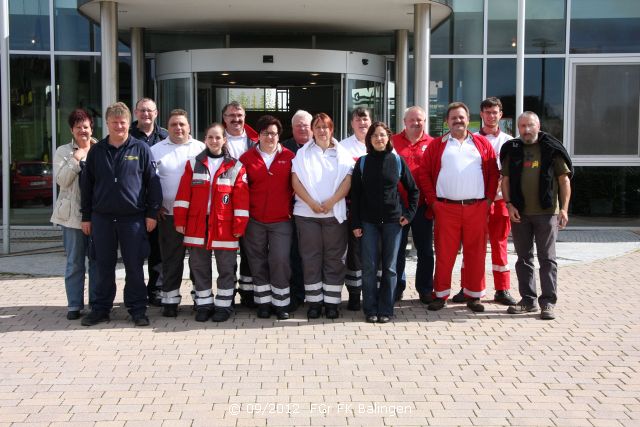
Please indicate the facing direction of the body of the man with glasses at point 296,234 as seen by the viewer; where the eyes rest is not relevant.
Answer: toward the camera

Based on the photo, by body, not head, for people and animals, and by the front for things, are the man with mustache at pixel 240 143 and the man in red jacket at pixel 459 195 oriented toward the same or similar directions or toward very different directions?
same or similar directions

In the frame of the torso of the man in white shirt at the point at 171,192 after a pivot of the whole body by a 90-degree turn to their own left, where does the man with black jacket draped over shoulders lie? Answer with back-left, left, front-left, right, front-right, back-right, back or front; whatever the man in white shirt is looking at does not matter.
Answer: front

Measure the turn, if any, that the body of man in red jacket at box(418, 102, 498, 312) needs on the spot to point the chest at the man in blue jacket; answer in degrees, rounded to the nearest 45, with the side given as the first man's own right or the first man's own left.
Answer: approximately 90° to the first man's own right

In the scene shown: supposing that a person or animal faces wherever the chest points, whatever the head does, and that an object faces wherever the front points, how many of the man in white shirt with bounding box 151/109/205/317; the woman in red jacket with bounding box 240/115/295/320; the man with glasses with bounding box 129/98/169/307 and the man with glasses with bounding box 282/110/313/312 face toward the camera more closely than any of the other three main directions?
4

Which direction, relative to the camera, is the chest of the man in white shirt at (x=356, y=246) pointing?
toward the camera

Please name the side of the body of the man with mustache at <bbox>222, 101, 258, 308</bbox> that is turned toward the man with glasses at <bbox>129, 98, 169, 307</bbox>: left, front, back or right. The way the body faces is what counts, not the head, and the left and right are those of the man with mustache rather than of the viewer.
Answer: right

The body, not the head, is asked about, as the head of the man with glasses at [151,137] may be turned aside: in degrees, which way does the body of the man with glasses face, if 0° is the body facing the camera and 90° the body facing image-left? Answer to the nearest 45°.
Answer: approximately 0°

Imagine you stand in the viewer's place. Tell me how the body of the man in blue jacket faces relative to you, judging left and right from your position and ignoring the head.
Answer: facing the viewer

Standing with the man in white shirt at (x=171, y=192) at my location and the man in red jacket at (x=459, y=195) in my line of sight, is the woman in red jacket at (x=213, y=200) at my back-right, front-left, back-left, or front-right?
front-right

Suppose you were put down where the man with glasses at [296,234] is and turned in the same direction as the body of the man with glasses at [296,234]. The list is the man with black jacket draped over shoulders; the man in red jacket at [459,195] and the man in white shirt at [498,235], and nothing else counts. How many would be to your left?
3

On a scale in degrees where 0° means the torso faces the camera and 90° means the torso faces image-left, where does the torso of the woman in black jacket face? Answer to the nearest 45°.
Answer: approximately 0°

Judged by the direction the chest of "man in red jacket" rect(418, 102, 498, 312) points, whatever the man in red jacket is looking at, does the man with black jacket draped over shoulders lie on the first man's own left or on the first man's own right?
on the first man's own left

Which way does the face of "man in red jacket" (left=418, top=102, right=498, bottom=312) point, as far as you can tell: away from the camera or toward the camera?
toward the camera

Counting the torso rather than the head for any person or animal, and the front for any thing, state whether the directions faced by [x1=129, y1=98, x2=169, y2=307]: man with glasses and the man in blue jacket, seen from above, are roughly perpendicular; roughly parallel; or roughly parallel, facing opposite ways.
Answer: roughly parallel

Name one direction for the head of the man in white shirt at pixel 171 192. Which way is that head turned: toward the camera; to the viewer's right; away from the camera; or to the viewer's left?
toward the camera

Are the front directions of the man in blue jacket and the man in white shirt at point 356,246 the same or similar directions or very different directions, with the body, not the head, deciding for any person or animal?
same or similar directions

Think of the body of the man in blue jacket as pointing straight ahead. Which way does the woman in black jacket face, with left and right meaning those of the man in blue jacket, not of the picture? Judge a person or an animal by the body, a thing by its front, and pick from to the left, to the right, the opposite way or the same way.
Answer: the same way

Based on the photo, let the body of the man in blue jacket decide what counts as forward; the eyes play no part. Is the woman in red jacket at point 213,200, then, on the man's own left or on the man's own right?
on the man's own left

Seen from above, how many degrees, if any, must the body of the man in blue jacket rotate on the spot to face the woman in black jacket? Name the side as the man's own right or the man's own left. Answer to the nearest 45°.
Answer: approximately 90° to the man's own left
